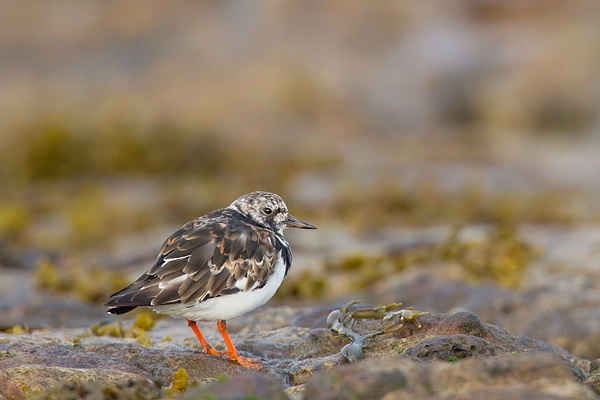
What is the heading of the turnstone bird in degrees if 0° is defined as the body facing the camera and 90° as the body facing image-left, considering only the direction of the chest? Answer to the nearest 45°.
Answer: approximately 270°

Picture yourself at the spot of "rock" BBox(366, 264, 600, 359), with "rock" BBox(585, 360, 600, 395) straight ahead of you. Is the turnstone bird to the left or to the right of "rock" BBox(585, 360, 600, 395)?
right

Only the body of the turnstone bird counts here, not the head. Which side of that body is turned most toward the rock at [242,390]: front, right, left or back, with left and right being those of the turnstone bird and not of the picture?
right

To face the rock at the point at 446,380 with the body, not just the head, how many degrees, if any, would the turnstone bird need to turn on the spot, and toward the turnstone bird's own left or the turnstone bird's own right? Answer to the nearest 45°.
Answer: approximately 45° to the turnstone bird's own right

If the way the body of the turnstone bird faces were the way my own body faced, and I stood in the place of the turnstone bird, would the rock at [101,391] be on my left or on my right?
on my right

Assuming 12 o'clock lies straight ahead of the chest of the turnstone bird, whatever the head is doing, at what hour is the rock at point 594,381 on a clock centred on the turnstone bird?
The rock is roughly at 1 o'clock from the turnstone bird.

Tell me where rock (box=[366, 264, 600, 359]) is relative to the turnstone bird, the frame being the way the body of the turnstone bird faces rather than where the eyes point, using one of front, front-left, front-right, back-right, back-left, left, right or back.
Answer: front-left
